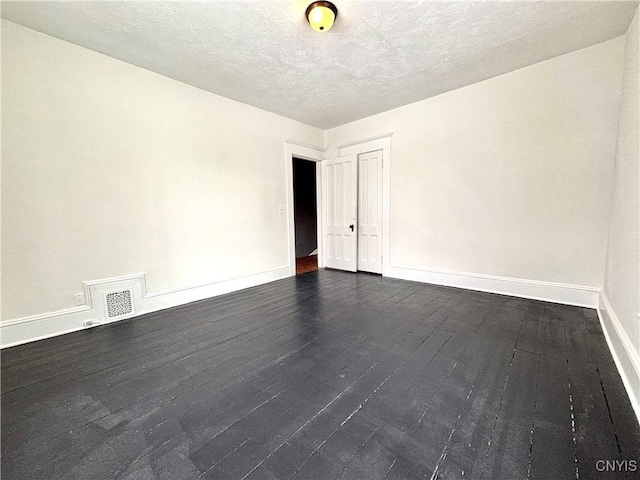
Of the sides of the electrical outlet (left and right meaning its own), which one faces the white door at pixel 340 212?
left

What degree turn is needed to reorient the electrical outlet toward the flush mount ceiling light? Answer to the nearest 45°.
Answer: approximately 45° to its left

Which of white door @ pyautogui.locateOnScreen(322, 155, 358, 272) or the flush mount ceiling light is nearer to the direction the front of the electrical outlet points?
the flush mount ceiling light
